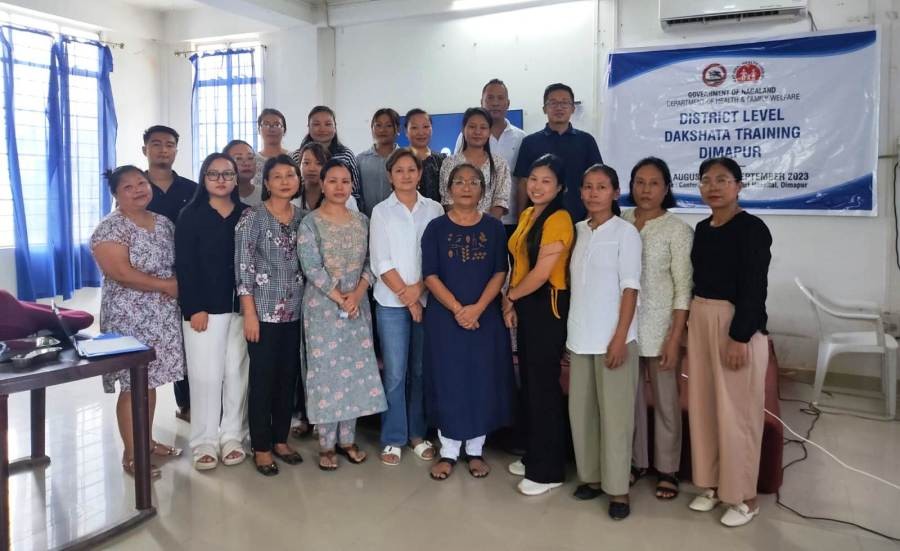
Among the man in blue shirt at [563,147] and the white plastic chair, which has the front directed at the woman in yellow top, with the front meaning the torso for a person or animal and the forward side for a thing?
the man in blue shirt

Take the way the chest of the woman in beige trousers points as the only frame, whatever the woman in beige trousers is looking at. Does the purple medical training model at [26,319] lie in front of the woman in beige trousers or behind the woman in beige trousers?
in front

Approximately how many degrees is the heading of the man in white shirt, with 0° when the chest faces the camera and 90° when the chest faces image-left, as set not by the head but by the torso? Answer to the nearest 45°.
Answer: approximately 0°

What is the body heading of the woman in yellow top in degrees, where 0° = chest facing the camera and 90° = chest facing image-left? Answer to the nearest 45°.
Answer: approximately 45°

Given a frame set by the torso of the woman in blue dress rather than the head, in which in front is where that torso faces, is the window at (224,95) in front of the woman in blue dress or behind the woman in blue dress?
behind

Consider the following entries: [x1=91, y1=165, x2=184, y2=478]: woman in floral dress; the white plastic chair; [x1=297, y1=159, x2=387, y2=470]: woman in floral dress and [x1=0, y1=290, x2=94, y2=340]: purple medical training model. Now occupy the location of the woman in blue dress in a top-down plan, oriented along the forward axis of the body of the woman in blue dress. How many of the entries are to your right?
3

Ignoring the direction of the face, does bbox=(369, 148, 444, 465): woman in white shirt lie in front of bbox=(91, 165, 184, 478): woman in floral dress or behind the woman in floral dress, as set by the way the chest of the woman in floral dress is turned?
in front
